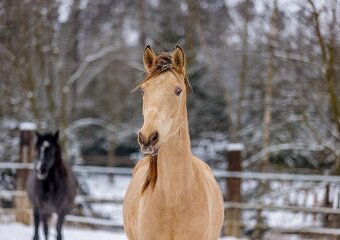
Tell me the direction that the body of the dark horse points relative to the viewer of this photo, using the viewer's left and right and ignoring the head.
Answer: facing the viewer

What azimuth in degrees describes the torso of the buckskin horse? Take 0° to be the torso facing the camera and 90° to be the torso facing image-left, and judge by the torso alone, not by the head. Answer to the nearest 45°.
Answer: approximately 0°

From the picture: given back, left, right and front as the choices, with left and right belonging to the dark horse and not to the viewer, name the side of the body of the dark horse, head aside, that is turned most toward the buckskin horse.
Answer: front

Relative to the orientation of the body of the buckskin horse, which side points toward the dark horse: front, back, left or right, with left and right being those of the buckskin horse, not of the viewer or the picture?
back

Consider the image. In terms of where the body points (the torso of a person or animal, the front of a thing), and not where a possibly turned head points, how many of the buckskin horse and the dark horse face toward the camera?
2
